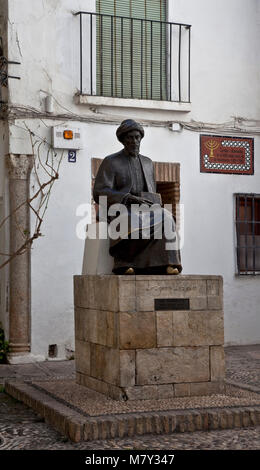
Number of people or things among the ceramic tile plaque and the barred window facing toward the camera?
2

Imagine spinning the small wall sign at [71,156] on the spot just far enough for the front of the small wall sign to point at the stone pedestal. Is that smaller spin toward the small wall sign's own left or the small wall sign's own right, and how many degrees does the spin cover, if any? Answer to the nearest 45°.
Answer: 0° — it already faces it

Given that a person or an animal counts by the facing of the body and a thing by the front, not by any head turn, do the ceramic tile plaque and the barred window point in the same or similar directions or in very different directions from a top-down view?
same or similar directions

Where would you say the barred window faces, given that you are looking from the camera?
facing the viewer

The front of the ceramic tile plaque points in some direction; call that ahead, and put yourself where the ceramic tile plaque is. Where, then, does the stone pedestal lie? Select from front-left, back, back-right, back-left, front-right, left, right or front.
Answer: front

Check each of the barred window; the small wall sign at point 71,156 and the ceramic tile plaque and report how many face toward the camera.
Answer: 3

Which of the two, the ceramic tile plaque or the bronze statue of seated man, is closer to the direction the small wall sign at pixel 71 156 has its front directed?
the bronze statue of seated man

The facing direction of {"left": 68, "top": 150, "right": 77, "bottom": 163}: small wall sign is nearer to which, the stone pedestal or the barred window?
the stone pedestal

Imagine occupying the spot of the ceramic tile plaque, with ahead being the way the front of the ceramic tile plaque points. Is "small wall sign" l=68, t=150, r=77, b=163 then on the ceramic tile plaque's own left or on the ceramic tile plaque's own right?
on the ceramic tile plaque's own right

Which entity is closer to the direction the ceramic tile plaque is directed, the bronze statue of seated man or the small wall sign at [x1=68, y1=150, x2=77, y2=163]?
the bronze statue of seated man

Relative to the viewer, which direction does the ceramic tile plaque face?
toward the camera

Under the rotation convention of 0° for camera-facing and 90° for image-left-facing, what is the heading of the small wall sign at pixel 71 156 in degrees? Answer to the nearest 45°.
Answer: approximately 0°

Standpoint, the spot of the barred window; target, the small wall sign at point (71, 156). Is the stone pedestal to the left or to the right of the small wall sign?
left
